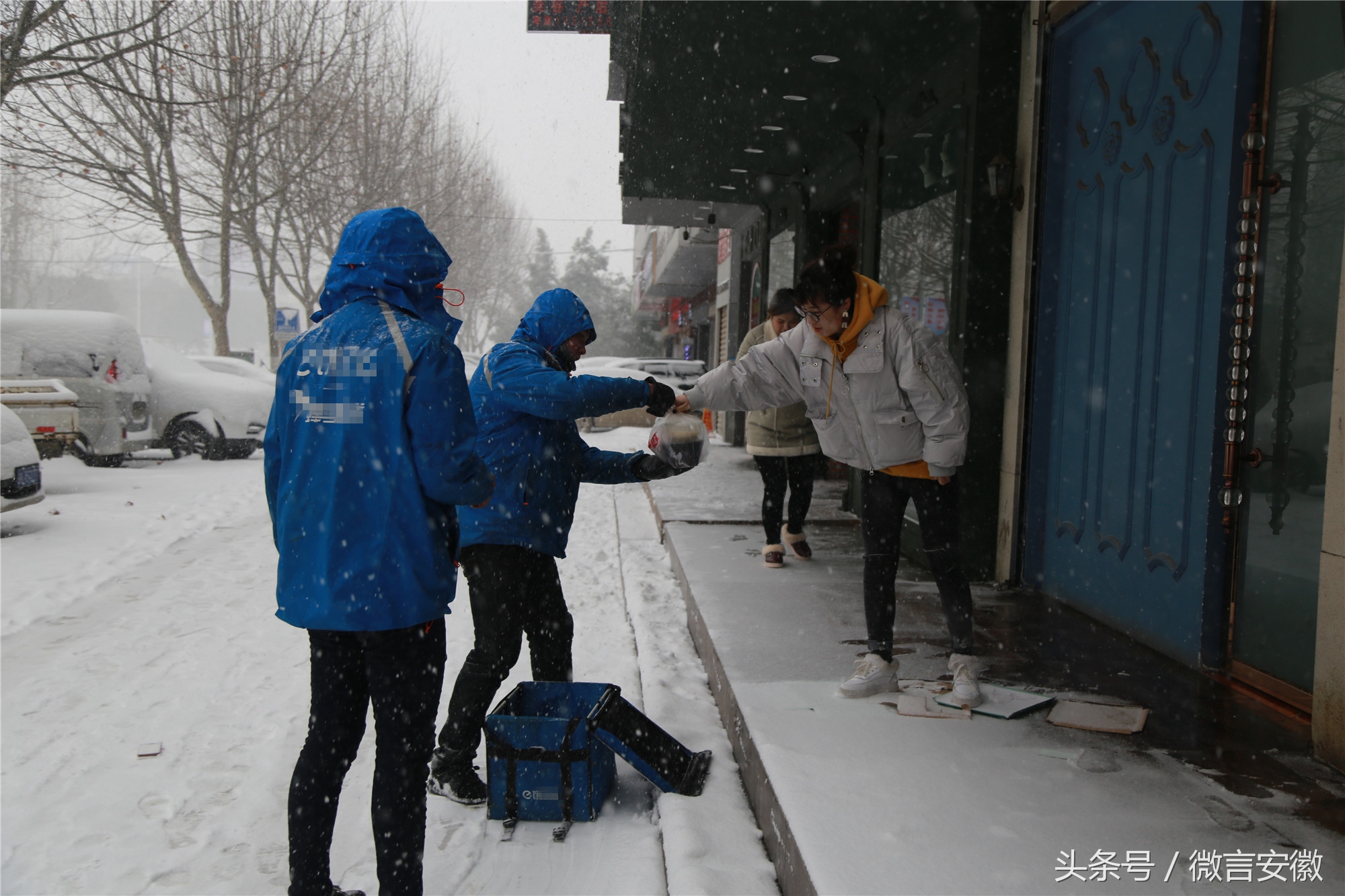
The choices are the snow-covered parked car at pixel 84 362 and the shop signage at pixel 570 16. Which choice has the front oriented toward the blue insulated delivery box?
the shop signage

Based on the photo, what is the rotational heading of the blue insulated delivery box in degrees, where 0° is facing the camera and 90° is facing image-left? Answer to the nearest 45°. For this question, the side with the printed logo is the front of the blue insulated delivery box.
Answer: approximately 0°

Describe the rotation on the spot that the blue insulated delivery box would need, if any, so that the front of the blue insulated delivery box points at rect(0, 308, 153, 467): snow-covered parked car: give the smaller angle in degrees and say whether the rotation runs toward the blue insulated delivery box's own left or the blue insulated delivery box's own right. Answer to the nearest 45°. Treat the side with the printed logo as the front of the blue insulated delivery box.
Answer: approximately 135° to the blue insulated delivery box's own right

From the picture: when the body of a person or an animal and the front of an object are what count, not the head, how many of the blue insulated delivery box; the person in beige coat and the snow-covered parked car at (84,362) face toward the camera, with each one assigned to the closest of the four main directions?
2

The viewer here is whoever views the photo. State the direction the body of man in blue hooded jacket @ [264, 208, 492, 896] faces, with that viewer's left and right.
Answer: facing away from the viewer and to the right of the viewer

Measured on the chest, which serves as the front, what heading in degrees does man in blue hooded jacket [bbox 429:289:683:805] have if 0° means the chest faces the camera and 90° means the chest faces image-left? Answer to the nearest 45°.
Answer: approximately 270°

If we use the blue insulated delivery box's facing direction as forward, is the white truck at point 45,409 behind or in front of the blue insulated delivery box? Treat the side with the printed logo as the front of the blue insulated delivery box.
behind

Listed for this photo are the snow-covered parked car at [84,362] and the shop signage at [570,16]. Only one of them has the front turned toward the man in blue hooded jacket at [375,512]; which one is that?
the shop signage

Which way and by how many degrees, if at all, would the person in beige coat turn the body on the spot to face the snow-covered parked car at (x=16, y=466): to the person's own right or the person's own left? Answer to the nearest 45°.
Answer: approximately 90° to the person's own right

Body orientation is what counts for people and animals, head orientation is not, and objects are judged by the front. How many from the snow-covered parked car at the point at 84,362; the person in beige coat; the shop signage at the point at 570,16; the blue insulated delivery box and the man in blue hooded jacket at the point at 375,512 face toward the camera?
3

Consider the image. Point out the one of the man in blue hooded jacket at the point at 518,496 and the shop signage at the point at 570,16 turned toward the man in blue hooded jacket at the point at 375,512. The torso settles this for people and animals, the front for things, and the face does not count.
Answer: the shop signage
